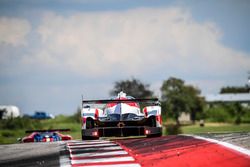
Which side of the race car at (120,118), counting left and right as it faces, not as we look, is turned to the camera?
back
